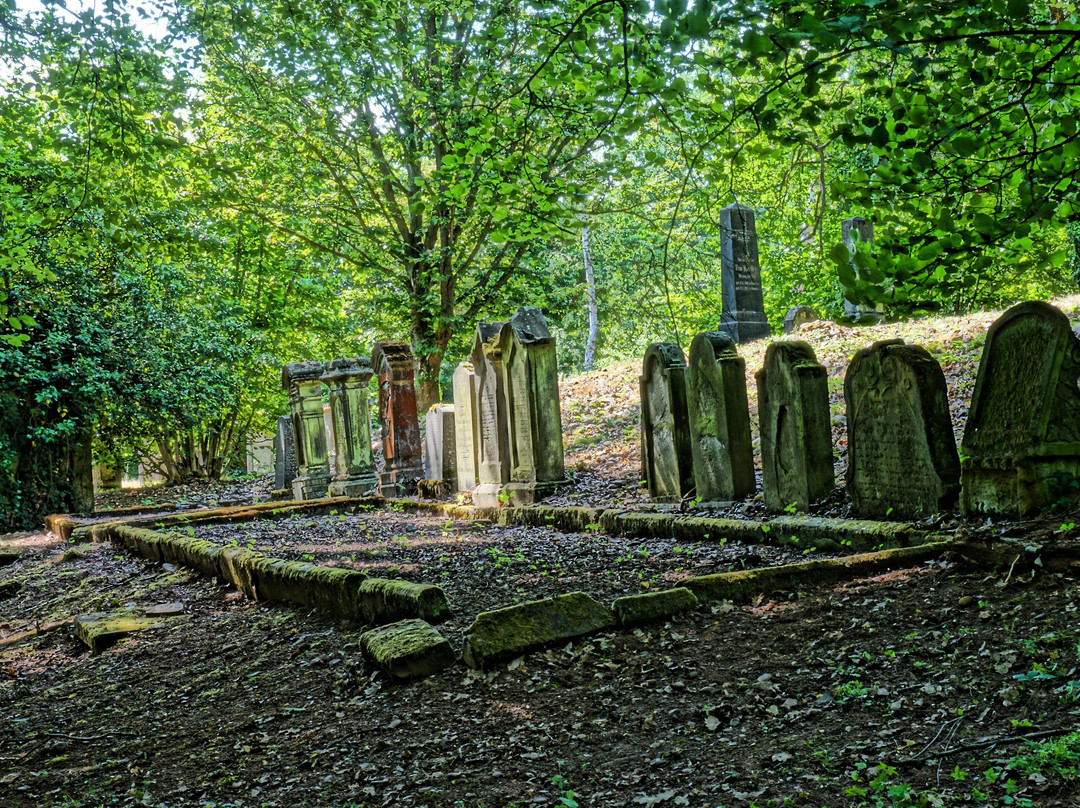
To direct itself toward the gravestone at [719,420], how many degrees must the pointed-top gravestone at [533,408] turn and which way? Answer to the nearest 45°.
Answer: approximately 90° to its left

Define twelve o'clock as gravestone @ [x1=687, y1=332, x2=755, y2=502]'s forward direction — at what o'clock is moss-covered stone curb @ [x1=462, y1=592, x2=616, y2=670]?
The moss-covered stone curb is roughly at 11 o'clock from the gravestone.

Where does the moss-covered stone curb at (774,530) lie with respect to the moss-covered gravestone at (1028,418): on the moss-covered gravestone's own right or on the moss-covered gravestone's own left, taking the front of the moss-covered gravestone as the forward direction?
on the moss-covered gravestone's own right

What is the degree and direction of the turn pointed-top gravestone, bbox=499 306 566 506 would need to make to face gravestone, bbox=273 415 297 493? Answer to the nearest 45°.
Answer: approximately 90° to its right

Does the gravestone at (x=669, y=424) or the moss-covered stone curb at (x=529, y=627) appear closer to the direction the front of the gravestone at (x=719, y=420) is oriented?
the moss-covered stone curb

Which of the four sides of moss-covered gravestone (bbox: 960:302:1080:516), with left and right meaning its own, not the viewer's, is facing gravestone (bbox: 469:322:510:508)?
right

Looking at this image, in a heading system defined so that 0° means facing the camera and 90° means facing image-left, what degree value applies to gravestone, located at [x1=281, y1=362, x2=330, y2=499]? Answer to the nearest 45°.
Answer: approximately 45°

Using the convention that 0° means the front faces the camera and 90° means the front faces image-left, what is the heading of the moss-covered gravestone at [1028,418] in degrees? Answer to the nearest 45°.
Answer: approximately 45°

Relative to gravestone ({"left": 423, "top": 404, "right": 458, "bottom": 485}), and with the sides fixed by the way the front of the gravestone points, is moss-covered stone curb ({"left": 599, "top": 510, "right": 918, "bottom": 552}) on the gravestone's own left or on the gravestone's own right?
on the gravestone's own left
